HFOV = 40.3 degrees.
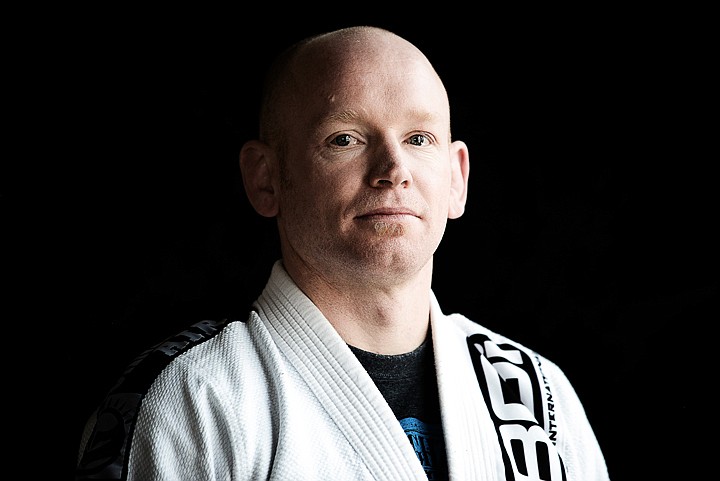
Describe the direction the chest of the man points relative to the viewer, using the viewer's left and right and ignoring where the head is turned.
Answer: facing the viewer and to the right of the viewer
